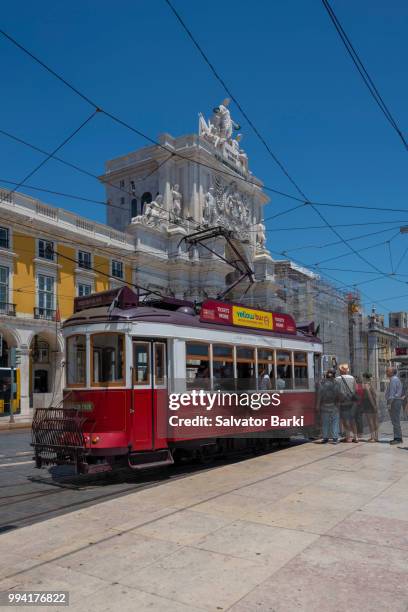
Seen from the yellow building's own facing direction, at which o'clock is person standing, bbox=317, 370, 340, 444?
The person standing is roughly at 1 o'clock from the yellow building.

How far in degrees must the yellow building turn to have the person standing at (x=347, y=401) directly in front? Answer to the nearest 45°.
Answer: approximately 45° to its right

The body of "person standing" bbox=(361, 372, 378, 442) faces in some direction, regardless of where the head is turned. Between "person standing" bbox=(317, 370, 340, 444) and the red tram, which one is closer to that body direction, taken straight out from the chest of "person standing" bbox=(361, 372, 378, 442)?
the person standing

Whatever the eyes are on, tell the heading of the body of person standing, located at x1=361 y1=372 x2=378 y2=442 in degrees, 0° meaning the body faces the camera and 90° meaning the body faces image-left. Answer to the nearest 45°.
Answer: approximately 180°

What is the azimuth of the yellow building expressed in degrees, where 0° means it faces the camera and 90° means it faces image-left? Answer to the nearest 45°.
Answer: approximately 315°

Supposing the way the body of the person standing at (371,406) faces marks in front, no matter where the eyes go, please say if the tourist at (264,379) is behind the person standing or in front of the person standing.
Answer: in front

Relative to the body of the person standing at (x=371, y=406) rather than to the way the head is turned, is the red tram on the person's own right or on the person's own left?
on the person's own left

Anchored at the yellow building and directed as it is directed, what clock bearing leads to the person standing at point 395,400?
The person standing is roughly at 1 o'clock from the yellow building.

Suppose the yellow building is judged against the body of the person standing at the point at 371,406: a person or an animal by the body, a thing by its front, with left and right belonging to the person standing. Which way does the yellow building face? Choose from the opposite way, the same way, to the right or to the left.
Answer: the opposite way

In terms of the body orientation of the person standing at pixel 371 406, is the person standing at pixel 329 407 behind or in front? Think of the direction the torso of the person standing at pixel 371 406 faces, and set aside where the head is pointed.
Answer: in front
